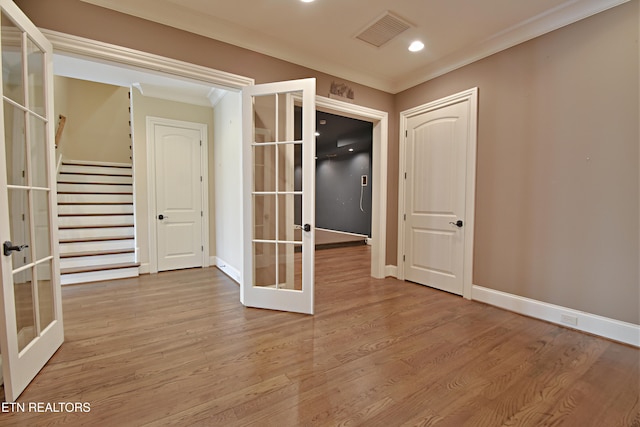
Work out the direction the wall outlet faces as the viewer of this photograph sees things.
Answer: facing the viewer and to the left of the viewer

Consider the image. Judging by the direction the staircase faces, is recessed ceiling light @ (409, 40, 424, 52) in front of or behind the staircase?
in front

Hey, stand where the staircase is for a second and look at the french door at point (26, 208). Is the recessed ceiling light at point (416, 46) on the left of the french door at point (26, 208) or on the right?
left

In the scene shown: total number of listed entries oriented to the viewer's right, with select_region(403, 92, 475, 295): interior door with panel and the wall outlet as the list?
0

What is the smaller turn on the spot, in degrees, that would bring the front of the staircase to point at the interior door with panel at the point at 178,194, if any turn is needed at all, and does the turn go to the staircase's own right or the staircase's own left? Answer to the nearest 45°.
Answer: approximately 45° to the staircase's own left

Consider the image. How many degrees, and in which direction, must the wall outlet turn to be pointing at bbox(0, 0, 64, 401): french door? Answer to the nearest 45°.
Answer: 0° — it already faces it

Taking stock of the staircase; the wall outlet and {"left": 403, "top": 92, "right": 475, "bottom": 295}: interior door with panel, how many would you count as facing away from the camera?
0

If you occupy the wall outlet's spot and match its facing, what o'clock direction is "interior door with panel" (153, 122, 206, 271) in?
The interior door with panel is roughly at 1 o'clock from the wall outlet.

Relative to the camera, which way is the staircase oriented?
toward the camera

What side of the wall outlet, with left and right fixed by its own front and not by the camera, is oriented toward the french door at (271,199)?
front

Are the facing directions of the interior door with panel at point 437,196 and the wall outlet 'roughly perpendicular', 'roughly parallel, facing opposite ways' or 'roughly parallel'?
roughly parallel

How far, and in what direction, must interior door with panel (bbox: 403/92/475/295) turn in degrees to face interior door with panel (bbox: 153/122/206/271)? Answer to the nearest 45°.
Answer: approximately 45° to its right

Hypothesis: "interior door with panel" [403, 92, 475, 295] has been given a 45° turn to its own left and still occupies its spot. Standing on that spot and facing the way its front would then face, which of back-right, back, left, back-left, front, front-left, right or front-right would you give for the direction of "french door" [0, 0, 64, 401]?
front-right

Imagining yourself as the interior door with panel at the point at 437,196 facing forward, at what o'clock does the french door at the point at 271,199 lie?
The french door is roughly at 12 o'clock from the interior door with panel.

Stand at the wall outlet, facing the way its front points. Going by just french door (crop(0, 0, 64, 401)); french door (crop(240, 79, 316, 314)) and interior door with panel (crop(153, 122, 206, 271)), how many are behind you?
0

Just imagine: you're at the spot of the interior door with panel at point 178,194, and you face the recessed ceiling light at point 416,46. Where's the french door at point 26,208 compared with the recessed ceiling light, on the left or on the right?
right
